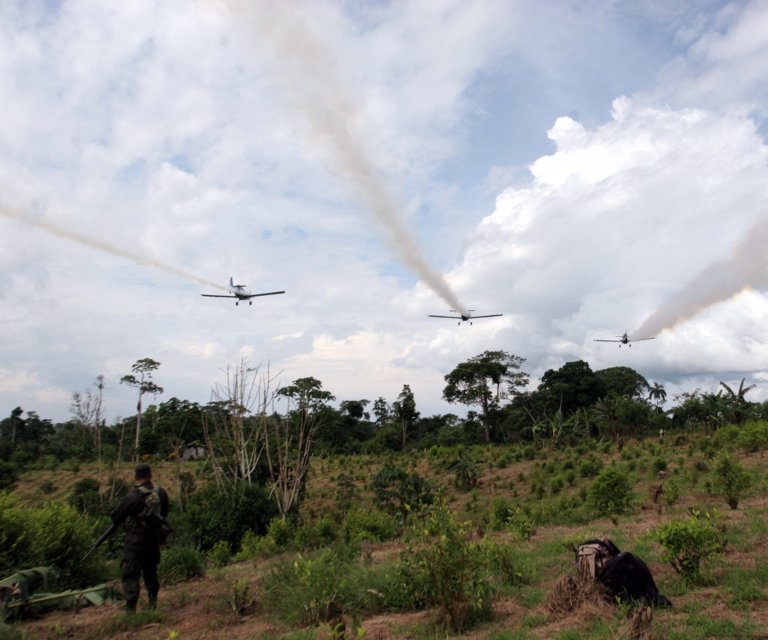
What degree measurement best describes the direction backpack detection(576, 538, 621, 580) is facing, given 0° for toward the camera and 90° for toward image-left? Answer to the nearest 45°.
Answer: approximately 45°

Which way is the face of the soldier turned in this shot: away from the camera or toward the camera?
away from the camera

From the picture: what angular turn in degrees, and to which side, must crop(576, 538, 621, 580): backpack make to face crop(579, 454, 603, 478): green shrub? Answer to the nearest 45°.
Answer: approximately 135° to its right

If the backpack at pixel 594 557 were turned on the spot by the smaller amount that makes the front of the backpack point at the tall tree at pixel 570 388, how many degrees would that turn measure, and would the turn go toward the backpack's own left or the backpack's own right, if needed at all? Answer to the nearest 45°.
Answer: approximately 135° to the backpack's own right

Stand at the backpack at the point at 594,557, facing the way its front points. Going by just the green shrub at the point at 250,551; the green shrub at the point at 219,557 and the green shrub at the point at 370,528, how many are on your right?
3

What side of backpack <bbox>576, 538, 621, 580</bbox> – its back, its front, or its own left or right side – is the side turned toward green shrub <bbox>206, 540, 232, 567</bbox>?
right

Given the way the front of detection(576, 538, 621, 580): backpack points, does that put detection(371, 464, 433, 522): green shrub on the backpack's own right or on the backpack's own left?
on the backpack's own right

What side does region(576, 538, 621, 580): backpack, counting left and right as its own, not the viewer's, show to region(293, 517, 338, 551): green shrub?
right

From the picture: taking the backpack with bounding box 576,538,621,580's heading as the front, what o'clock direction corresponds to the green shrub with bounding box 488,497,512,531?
The green shrub is roughly at 4 o'clock from the backpack.

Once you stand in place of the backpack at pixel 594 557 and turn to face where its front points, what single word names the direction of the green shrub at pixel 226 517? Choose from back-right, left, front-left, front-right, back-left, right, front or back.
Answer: right

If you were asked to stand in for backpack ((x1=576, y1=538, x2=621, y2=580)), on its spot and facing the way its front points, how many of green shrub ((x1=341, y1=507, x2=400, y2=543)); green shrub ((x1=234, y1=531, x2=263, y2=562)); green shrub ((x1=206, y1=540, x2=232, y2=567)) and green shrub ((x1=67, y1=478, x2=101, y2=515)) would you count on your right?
4

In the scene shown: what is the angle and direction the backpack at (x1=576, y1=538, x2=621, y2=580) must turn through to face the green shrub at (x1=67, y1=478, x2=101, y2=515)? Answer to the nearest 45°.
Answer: approximately 90° to its right

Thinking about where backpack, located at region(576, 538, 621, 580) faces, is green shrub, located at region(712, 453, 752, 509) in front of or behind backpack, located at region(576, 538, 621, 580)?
behind
